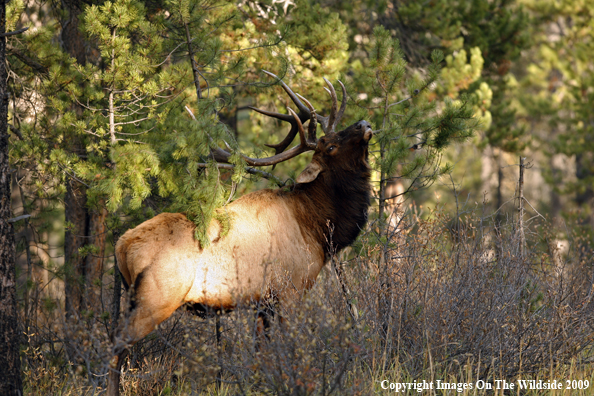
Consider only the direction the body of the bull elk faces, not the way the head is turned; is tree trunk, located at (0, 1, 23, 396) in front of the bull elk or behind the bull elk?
behind

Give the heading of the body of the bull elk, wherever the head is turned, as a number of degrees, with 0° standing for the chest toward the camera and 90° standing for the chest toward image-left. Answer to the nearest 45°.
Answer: approximately 270°

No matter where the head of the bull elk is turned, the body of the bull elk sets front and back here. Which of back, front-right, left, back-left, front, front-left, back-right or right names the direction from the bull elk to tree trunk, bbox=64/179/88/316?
back-left
